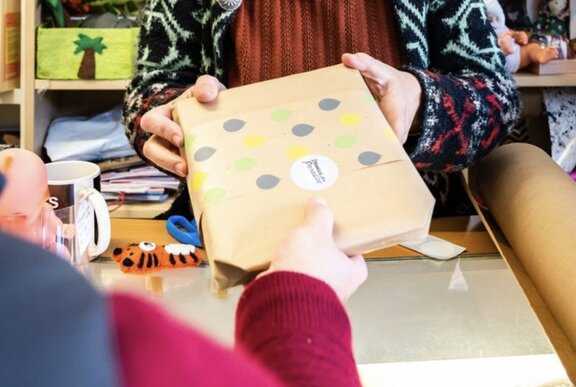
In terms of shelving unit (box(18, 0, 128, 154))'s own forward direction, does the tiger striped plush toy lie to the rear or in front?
in front

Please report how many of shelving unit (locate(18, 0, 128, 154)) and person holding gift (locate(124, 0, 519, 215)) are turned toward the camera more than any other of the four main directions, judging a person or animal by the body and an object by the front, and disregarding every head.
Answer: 2

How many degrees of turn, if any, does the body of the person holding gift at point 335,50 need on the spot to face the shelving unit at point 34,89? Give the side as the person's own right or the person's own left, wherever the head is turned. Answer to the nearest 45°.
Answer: approximately 135° to the person's own right

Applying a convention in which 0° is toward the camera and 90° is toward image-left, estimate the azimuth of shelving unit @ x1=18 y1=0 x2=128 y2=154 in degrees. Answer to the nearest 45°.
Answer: approximately 0°

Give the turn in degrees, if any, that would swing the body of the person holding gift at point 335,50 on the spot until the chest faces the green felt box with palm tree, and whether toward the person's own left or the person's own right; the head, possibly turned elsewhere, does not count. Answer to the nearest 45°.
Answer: approximately 135° to the person's own right

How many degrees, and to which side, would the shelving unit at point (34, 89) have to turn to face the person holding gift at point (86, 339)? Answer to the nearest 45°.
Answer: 0° — it already faces them

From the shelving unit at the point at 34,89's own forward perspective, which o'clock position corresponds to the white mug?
The white mug is roughly at 12 o'clock from the shelving unit.

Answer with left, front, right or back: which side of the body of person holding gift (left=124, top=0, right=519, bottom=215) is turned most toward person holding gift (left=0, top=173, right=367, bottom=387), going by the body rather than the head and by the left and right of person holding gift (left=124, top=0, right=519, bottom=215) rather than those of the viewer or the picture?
front

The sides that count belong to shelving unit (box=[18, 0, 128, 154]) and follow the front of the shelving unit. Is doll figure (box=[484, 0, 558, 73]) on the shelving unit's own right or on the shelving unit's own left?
on the shelving unit's own left
